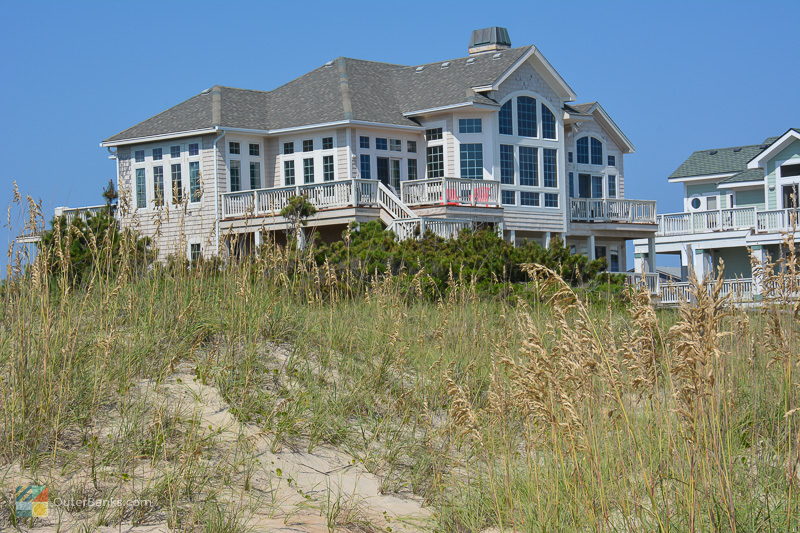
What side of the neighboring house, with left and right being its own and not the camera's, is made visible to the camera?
front

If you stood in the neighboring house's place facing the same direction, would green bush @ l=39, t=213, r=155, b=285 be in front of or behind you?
in front

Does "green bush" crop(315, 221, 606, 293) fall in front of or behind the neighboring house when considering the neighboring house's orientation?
in front
